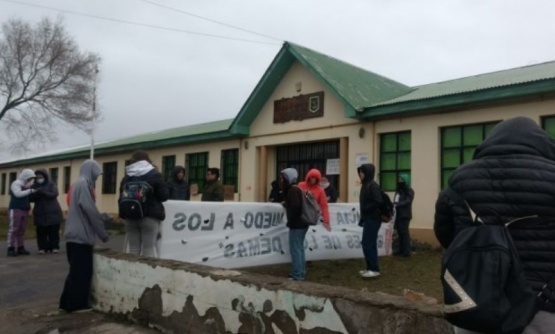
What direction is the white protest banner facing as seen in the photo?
away from the camera

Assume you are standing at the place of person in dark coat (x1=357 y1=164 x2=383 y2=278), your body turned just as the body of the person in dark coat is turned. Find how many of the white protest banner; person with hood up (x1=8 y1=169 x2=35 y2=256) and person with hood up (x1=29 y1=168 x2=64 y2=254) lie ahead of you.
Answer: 3

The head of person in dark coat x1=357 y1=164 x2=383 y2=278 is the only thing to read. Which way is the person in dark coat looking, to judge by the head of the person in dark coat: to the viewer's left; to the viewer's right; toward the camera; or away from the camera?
to the viewer's left

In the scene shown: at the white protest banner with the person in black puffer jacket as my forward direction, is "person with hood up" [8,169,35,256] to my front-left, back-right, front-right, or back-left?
back-right

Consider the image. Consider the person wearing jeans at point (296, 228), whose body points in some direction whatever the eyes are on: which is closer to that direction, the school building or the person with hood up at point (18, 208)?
the person with hood up

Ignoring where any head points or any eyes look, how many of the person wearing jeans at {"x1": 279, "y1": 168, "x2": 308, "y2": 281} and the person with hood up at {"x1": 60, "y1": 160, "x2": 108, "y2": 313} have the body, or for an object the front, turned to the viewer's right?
1

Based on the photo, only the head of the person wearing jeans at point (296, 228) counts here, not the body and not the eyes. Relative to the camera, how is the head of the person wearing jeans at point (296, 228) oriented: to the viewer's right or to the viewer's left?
to the viewer's left

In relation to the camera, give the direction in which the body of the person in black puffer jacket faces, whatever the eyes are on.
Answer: away from the camera

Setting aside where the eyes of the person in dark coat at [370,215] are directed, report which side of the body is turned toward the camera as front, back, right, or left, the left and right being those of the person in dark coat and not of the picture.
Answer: left

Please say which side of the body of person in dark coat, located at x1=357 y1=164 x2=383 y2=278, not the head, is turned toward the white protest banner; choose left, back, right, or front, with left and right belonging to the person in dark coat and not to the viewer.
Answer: front

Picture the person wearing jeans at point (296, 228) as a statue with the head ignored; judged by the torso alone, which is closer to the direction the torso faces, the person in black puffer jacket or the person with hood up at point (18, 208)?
the person with hood up

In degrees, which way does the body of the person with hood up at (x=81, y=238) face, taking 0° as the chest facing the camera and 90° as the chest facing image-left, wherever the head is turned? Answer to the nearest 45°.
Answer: approximately 270°

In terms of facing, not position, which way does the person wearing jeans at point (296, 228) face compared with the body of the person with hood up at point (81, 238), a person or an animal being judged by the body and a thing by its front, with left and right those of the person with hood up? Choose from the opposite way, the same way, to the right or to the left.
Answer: the opposite way
